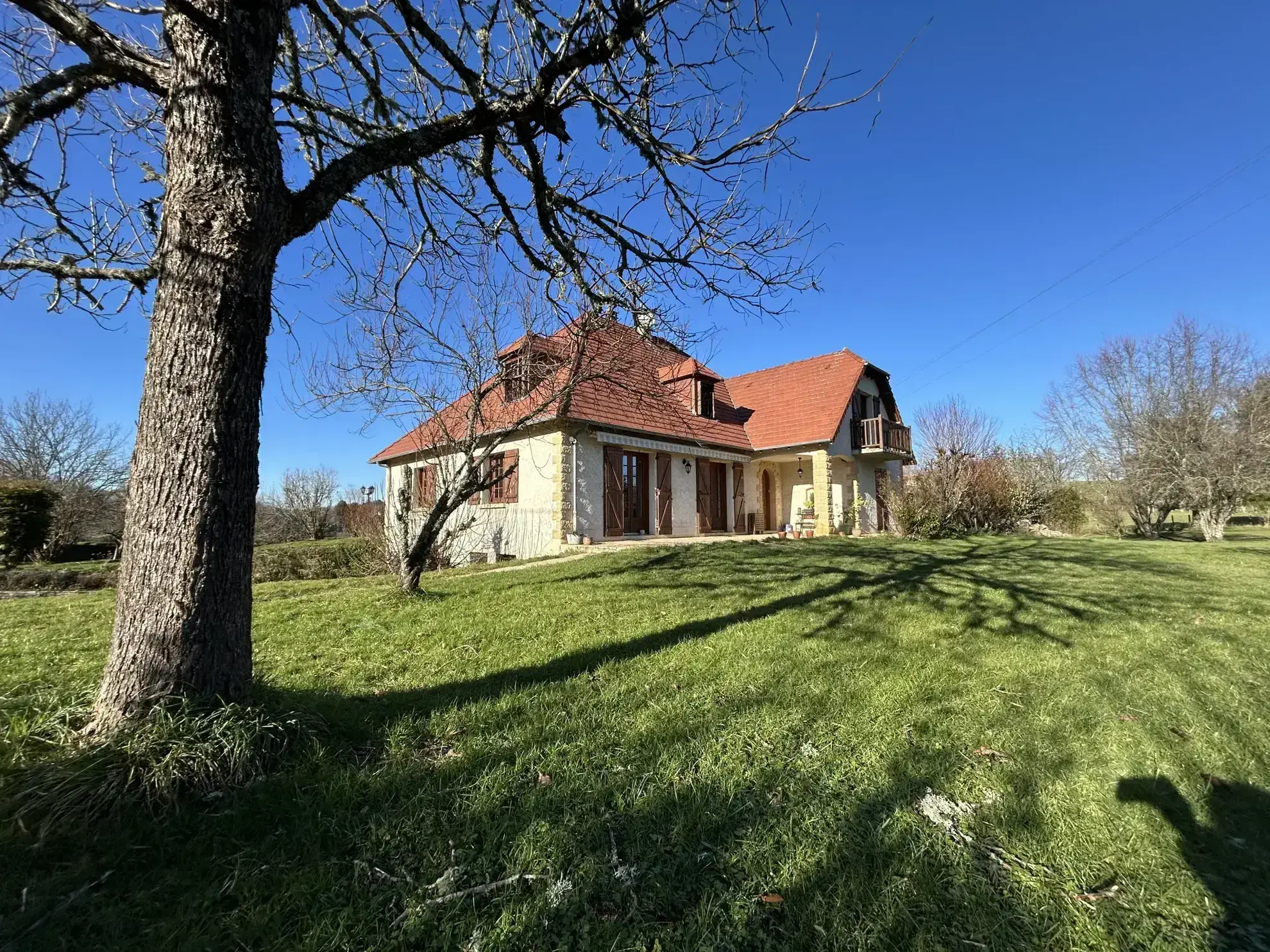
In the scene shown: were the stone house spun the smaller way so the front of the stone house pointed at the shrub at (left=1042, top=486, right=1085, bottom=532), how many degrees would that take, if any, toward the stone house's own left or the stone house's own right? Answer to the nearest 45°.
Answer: approximately 45° to the stone house's own left

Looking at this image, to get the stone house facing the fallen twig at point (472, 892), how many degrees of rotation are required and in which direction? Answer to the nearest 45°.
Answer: approximately 45° to its right

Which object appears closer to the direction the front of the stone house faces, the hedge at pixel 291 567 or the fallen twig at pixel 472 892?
the fallen twig

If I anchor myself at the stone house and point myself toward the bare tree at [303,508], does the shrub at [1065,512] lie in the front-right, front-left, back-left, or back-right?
back-right

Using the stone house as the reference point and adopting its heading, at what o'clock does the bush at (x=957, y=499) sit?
The bush is roughly at 10 o'clock from the stone house.

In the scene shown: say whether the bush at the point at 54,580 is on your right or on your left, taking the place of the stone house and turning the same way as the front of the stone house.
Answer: on your right

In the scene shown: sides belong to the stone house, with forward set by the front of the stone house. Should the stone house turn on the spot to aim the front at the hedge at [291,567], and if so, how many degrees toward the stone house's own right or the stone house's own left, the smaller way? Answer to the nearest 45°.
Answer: approximately 135° to the stone house's own right

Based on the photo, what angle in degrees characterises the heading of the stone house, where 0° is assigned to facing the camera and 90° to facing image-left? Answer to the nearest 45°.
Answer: approximately 315°

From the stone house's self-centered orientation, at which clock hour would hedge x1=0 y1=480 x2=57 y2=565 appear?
The hedge is roughly at 4 o'clock from the stone house.

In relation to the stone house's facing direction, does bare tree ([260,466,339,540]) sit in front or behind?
behind
